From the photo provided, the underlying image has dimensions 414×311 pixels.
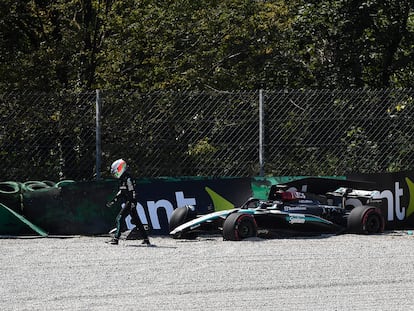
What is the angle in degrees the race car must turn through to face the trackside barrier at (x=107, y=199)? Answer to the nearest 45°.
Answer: approximately 45° to its right

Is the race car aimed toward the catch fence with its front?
no
